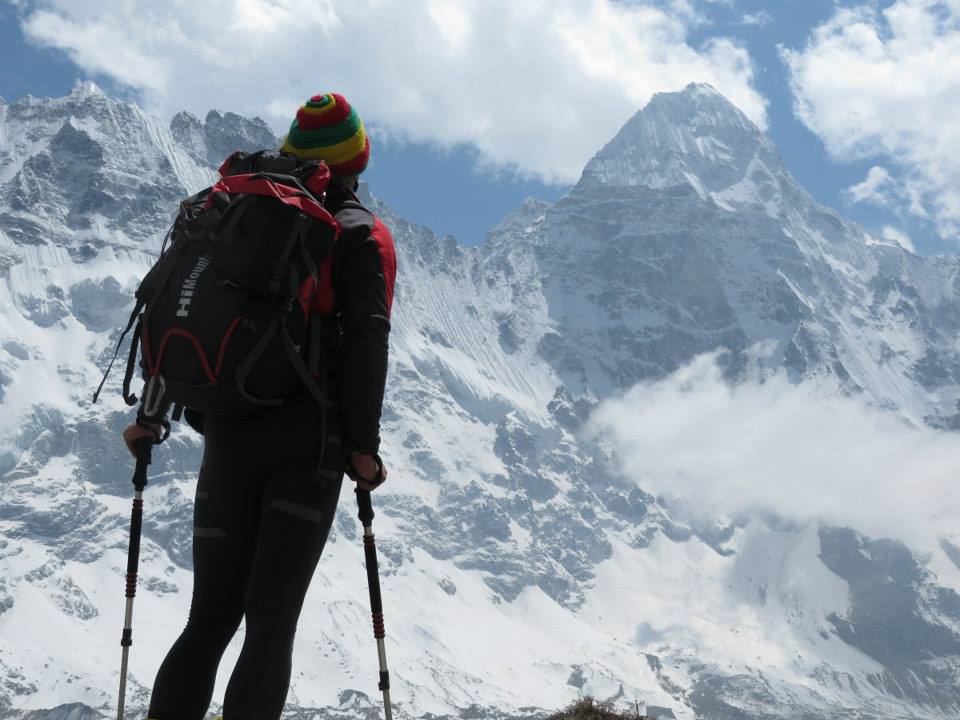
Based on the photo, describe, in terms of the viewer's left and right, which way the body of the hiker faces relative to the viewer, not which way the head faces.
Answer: facing away from the viewer and to the right of the viewer
